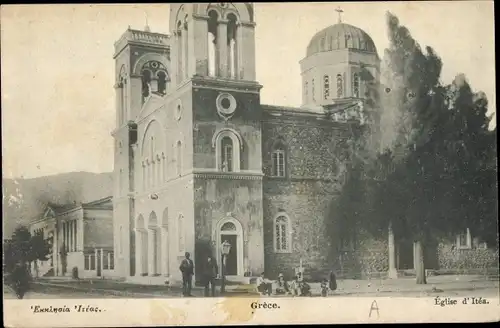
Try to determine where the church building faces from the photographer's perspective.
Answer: facing the viewer and to the left of the viewer
